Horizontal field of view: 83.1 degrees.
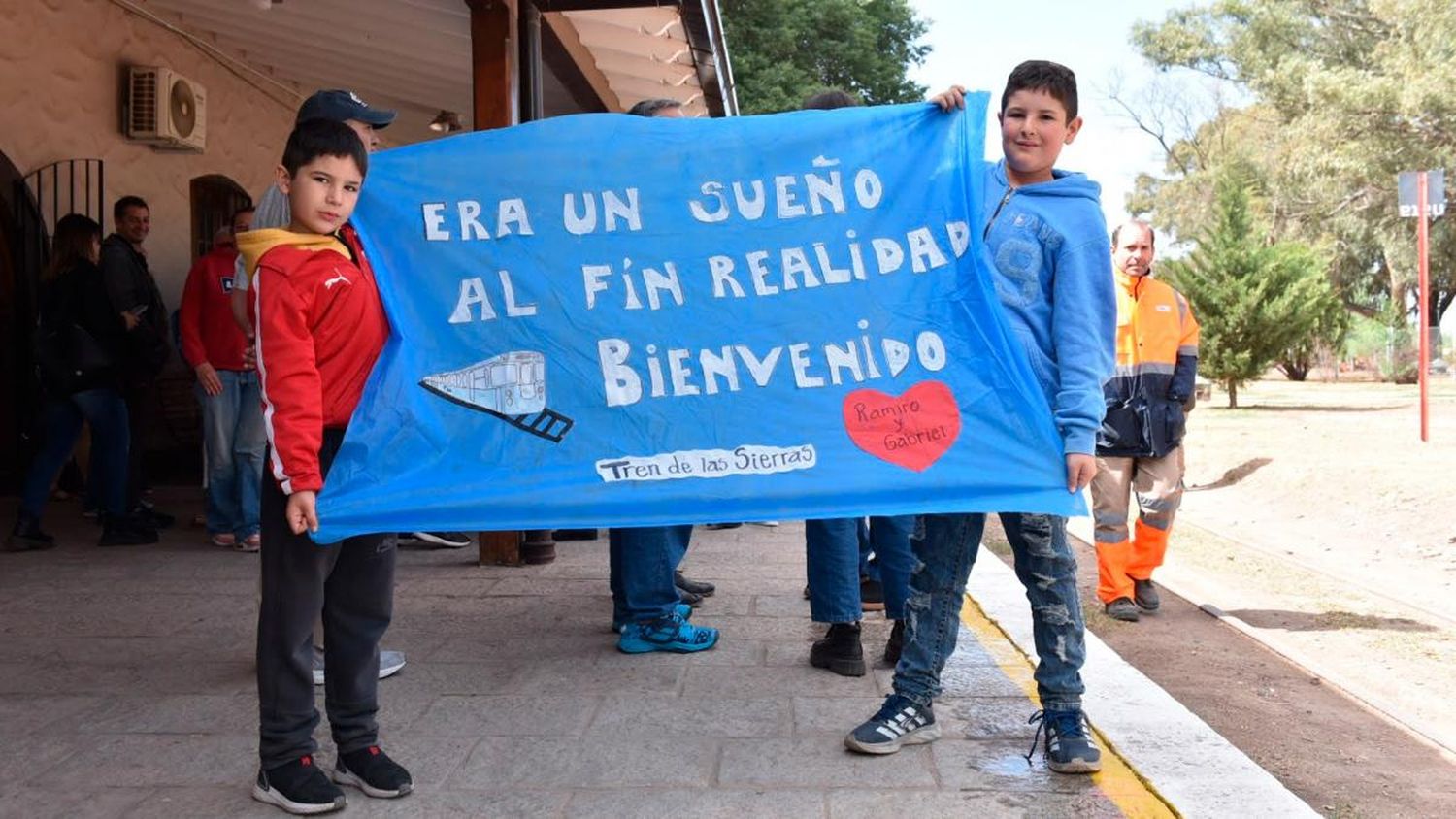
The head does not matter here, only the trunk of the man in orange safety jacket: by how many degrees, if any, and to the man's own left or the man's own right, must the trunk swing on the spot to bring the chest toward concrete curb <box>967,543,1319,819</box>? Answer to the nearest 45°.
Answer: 0° — they already face it

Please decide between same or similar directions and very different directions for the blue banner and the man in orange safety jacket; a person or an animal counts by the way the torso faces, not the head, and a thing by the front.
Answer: same or similar directions

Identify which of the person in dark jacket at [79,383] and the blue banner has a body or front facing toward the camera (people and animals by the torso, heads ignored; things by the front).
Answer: the blue banner

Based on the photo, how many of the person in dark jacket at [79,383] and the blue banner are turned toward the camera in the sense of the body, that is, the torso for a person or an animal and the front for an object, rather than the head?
1

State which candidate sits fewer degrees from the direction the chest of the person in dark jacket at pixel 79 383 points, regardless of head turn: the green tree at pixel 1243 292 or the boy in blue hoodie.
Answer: the green tree

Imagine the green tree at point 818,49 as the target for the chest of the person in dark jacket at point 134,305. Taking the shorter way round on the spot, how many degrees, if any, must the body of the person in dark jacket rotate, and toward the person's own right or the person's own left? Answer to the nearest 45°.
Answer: approximately 90° to the person's own left

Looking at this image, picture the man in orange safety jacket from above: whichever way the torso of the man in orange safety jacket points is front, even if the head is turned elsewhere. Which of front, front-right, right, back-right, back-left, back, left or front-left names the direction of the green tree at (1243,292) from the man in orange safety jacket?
back

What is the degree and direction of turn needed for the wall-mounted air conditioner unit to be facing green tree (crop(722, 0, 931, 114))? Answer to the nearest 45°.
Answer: approximately 90° to its left

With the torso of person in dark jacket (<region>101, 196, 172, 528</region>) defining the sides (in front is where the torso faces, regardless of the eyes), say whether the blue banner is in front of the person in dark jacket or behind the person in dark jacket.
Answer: in front

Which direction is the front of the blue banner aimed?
toward the camera

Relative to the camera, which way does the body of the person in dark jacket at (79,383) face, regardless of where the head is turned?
to the viewer's right

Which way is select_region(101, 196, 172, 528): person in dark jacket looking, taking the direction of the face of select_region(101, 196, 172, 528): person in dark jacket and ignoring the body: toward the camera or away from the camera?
toward the camera

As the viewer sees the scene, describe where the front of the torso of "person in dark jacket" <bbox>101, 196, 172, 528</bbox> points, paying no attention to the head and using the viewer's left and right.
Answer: facing the viewer and to the right of the viewer

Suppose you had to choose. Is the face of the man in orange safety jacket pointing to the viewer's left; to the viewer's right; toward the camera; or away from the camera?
toward the camera
